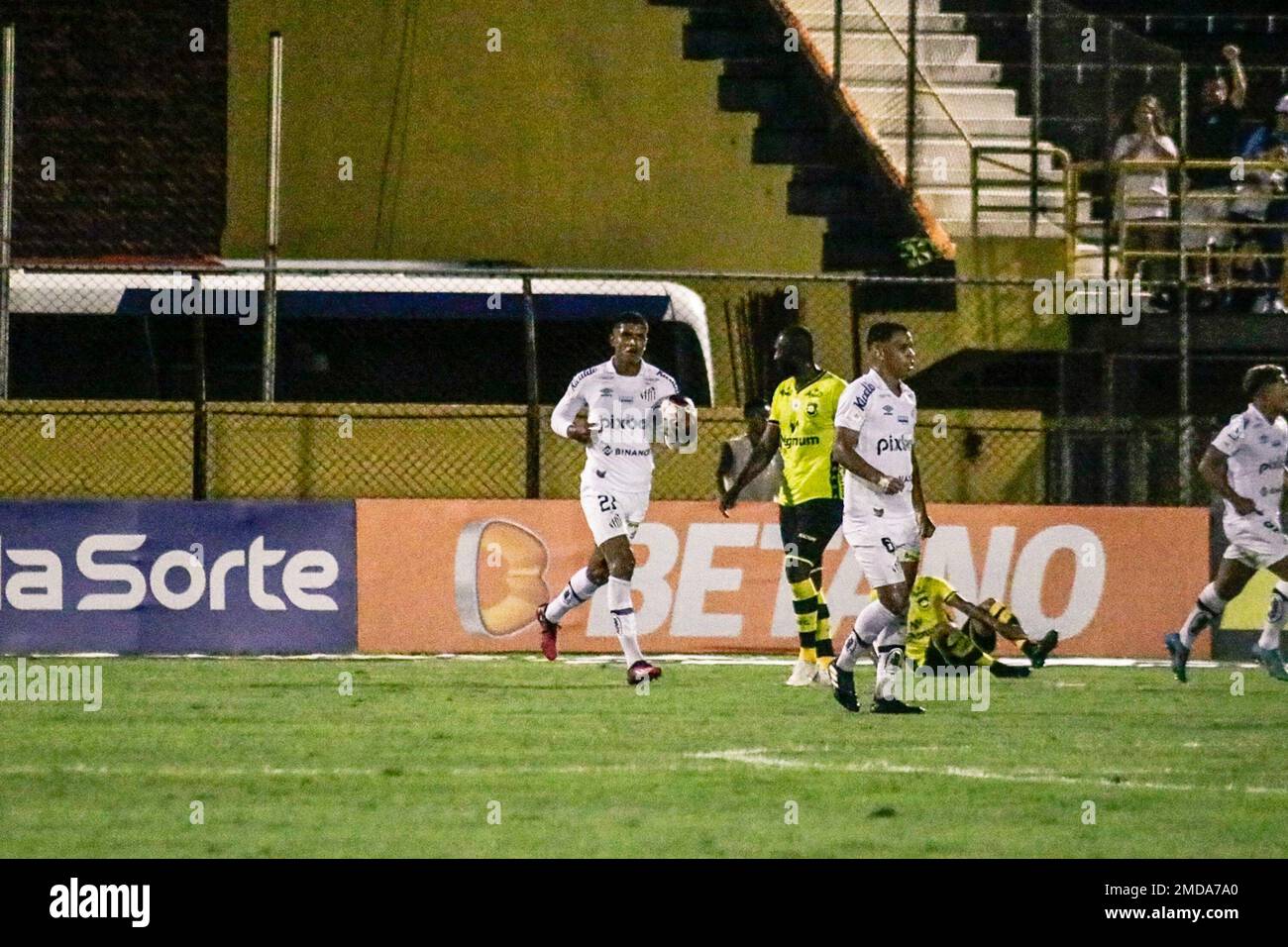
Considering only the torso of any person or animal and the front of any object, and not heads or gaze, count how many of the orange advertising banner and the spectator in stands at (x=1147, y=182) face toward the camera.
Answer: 2

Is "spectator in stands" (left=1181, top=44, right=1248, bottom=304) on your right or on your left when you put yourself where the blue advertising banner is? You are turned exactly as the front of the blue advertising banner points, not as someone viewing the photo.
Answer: on your left

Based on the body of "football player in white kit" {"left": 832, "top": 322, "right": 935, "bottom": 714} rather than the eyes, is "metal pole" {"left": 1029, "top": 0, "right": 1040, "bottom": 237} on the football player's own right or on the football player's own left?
on the football player's own left

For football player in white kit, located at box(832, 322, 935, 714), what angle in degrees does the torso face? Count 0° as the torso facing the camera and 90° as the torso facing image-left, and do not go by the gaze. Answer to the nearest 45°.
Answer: approximately 315°

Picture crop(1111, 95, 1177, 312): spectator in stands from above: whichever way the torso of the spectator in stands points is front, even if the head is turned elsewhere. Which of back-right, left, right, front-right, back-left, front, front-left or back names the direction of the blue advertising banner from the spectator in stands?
front-right

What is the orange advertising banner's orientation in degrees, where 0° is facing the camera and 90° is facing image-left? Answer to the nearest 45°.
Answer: approximately 0°

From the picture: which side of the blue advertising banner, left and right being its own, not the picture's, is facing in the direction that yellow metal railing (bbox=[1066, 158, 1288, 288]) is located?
back
